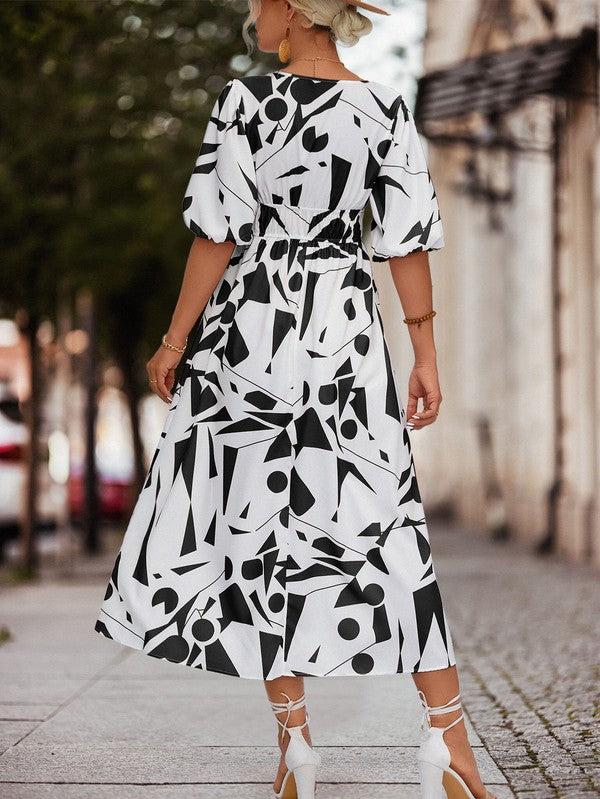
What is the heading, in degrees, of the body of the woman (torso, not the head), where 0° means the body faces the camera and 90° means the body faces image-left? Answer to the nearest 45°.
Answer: approximately 180°

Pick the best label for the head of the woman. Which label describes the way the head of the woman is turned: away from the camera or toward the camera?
away from the camera
